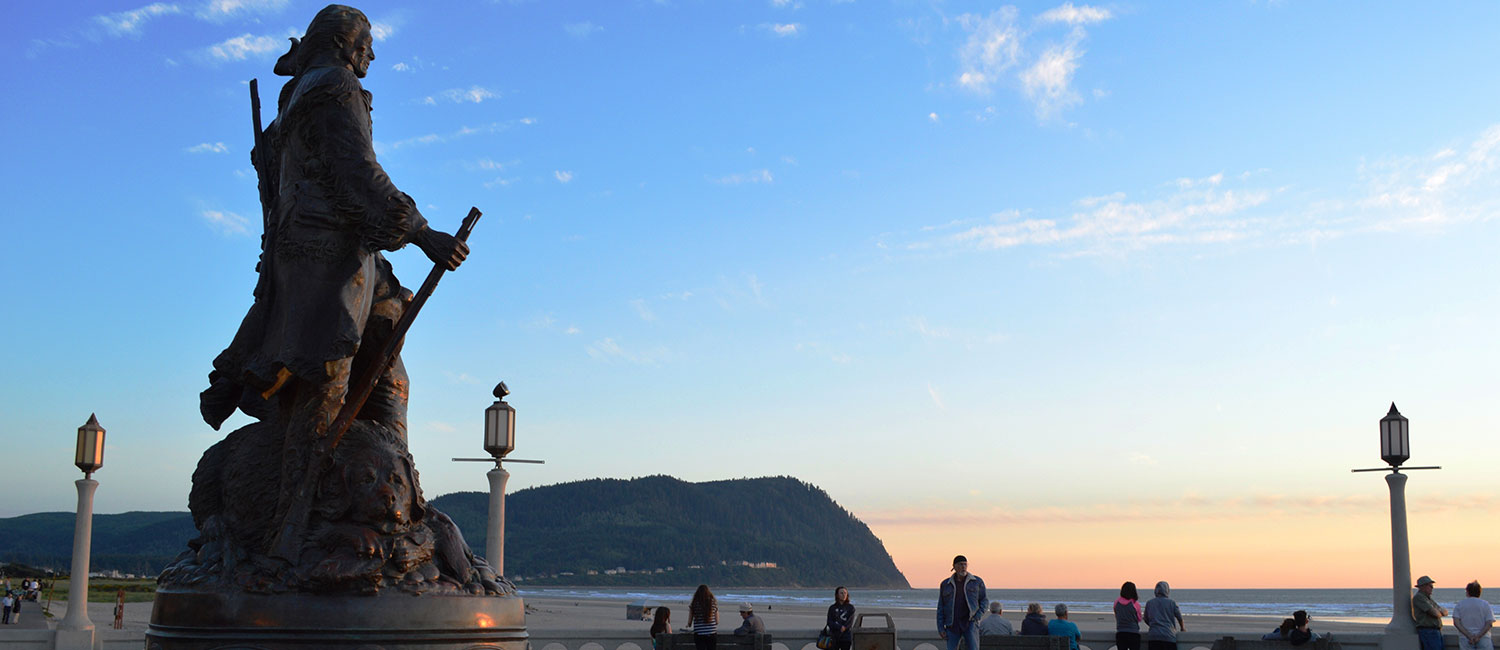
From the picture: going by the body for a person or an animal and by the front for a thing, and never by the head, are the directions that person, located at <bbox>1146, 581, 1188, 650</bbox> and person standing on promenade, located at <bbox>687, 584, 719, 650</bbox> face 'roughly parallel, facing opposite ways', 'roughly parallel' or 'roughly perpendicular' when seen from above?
roughly parallel

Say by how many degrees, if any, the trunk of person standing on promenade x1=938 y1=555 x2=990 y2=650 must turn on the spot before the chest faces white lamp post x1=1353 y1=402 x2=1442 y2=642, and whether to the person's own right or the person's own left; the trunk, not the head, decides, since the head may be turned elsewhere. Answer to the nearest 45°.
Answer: approximately 135° to the person's own left

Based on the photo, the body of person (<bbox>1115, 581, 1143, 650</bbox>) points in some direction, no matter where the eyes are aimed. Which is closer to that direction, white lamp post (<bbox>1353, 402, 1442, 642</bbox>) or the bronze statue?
the white lamp post

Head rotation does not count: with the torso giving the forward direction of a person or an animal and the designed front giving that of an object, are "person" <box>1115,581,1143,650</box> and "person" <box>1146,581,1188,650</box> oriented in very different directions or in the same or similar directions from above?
same or similar directions

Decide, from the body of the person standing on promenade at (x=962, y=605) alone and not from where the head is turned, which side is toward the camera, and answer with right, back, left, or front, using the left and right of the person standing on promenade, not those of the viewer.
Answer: front

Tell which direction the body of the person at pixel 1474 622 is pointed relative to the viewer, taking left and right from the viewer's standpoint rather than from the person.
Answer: facing away from the viewer

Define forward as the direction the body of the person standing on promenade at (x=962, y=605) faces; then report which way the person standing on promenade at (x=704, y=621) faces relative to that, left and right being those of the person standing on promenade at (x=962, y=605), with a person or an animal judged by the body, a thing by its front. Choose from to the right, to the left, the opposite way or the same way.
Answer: the opposite way

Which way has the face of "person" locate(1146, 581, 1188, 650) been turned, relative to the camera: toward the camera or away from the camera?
away from the camera

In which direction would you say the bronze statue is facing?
to the viewer's right

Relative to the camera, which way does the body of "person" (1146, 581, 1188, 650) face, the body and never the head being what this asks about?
away from the camera

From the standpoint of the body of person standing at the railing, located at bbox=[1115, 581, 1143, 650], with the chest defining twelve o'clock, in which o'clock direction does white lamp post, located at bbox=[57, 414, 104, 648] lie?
The white lamp post is roughly at 9 o'clock from the person standing at the railing.

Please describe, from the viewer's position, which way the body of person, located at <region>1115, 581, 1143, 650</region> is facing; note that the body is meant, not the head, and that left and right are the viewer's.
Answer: facing away from the viewer

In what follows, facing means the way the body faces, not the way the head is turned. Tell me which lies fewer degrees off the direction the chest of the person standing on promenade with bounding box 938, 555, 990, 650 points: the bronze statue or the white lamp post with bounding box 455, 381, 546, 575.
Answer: the bronze statue

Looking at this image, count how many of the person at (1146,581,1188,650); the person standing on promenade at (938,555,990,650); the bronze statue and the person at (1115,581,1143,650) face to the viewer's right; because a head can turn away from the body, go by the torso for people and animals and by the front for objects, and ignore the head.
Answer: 1

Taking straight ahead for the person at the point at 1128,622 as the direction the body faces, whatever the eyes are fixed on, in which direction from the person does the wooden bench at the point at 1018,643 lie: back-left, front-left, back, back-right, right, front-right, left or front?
back-left

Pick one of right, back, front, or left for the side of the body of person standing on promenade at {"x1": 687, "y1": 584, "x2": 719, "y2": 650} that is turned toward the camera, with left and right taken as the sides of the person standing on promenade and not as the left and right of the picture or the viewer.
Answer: back
